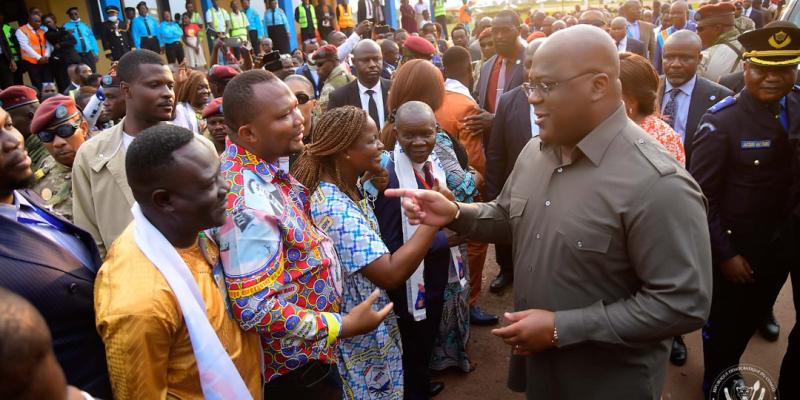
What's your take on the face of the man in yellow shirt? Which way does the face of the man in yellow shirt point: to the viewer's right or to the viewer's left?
to the viewer's right

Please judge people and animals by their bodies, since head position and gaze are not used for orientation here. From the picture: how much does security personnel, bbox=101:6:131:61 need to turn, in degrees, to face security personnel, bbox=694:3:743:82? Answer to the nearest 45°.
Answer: approximately 45° to its left

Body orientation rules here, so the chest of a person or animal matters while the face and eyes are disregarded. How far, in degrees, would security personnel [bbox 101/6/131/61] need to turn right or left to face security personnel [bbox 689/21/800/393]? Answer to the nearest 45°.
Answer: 0° — it already faces it

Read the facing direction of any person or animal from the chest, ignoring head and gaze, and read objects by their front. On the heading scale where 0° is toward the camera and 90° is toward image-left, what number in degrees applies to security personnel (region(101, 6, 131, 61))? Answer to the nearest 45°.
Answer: approximately 0°

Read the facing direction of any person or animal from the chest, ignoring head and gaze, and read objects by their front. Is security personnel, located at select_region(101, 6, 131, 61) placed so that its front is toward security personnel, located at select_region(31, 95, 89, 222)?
yes

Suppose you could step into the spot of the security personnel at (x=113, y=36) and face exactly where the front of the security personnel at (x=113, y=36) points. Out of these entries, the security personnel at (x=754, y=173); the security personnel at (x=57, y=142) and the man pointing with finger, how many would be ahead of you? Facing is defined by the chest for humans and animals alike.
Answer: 3

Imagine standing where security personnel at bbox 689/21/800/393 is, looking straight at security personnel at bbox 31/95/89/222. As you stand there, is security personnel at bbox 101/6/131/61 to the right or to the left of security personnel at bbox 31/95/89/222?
right

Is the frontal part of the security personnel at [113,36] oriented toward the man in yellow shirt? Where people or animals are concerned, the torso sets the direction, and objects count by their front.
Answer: yes
